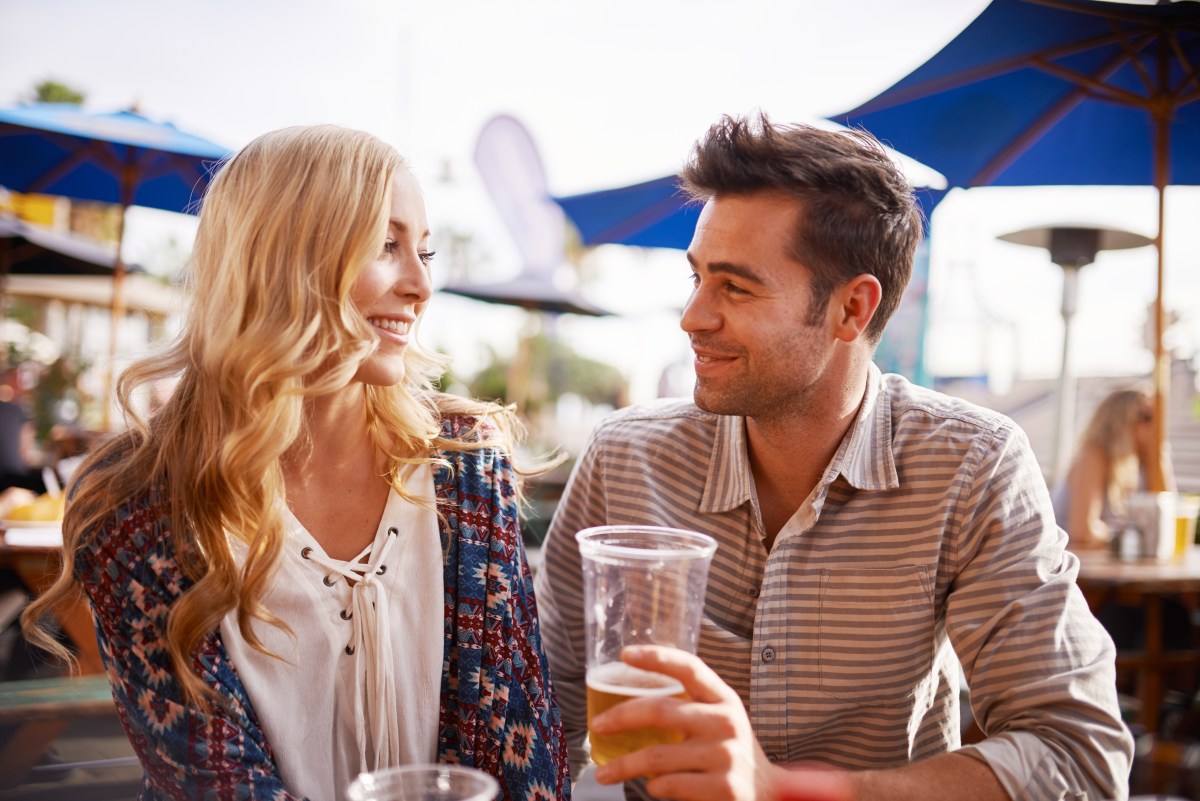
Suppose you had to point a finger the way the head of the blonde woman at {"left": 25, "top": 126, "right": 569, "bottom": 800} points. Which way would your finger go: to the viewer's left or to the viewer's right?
to the viewer's right

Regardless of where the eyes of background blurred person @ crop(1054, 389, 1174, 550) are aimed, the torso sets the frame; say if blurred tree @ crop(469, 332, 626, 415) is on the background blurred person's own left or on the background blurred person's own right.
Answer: on the background blurred person's own left

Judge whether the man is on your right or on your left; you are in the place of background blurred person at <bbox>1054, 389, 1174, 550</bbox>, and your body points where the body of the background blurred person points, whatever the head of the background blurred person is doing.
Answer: on your right
